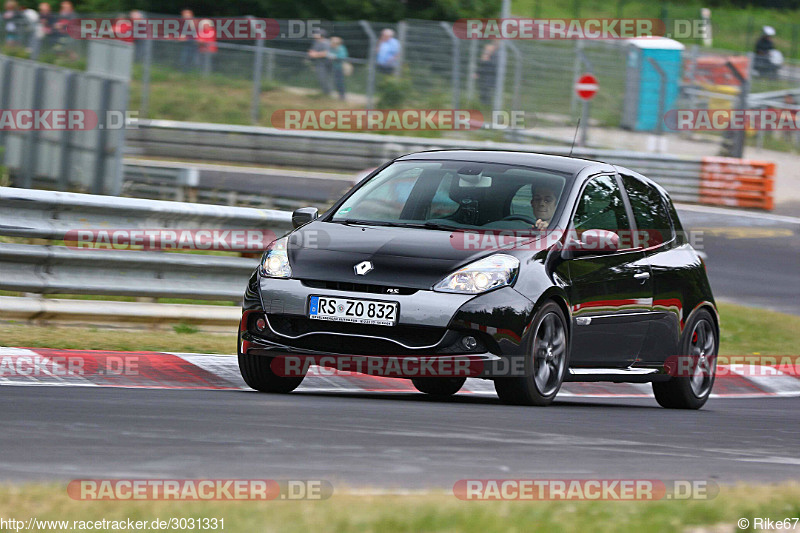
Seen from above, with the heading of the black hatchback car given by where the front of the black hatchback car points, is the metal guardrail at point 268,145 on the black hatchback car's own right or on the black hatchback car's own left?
on the black hatchback car's own right

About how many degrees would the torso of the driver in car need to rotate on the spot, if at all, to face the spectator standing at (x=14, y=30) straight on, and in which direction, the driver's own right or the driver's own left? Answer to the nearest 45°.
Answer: approximately 90° to the driver's own right

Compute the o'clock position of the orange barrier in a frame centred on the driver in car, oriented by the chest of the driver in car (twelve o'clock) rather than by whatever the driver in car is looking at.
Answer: The orange barrier is roughly at 5 o'clock from the driver in car.

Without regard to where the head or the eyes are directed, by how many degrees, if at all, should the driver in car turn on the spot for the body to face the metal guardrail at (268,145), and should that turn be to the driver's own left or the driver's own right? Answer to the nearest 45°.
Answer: approximately 135° to the driver's own right

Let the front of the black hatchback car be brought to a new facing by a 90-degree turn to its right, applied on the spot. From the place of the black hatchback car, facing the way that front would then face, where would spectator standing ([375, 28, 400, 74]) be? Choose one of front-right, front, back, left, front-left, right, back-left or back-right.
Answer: front-right

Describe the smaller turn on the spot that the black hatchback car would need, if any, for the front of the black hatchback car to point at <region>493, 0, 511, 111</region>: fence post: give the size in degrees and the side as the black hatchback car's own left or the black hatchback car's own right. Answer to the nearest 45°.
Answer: approximately 135° to the black hatchback car's own right

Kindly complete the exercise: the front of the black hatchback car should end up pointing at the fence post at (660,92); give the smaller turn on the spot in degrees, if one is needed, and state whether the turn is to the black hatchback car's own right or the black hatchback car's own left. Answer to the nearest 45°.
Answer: approximately 135° to the black hatchback car's own right

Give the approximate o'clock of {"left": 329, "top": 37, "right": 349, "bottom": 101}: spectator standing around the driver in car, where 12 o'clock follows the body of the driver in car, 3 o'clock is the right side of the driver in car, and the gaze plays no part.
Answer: The spectator standing is roughly at 4 o'clock from the driver in car.

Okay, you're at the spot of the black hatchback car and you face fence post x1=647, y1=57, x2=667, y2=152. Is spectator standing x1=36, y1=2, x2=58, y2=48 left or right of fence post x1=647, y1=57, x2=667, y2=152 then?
left

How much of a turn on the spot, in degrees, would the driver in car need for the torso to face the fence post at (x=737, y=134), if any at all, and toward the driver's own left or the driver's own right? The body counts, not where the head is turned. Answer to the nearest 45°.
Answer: approximately 135° to the driver's own right

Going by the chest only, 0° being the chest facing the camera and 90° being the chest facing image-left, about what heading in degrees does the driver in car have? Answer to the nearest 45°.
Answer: approximately 45°

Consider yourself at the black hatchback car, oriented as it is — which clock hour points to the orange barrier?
The orange barrier is roughly at 5 o'clock from the black hatchback car.

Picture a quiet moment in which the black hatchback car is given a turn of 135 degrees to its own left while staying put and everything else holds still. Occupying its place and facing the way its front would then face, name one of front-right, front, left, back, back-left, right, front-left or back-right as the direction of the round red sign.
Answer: left
